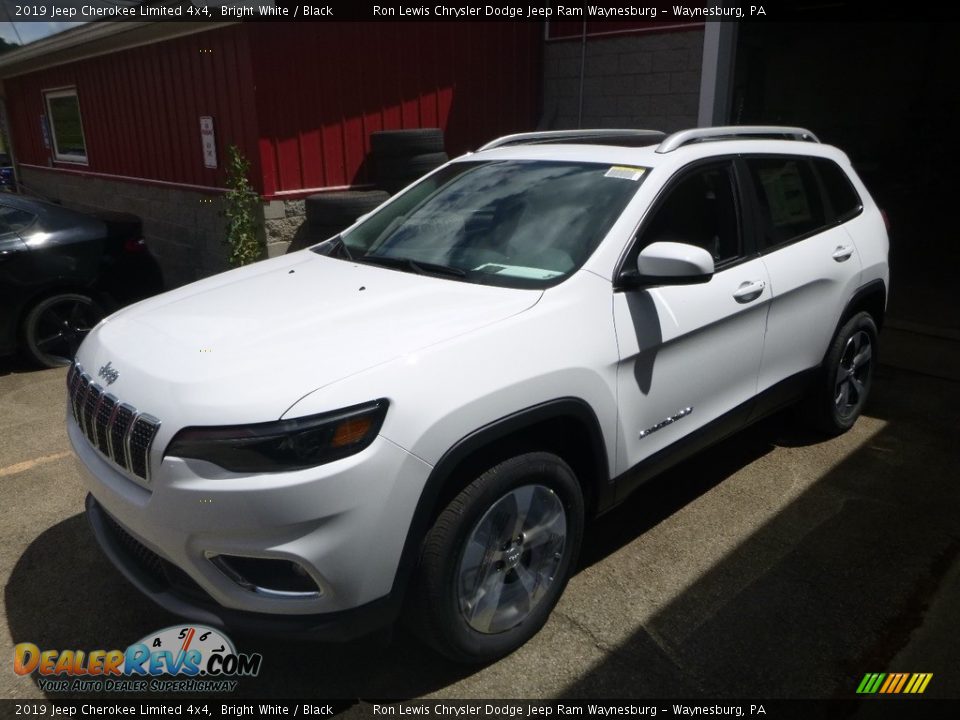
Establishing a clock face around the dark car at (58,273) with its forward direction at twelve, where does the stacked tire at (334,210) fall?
The stacked tire is roughly at 6 o'clock from the dark car.

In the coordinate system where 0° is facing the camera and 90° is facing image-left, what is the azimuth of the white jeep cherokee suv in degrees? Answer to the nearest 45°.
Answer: approximately 45°

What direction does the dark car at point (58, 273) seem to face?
to the viewer's left

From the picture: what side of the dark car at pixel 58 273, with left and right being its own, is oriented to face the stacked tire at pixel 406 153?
back

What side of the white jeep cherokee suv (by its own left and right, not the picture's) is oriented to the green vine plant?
right

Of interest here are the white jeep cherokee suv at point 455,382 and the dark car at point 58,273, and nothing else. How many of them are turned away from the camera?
0

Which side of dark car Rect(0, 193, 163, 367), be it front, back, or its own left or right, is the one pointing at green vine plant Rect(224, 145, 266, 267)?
back

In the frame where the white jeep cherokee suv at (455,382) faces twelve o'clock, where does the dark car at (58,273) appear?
The dark car is roughly at 3 o'clock from the white jeep cherokee suv.

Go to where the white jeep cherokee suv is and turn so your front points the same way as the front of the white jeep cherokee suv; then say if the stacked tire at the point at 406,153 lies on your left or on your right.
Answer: on your right
